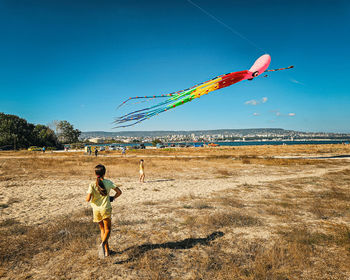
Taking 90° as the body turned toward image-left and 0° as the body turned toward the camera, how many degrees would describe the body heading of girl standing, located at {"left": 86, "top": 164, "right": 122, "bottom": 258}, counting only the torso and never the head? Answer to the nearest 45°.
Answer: approximately 180°
